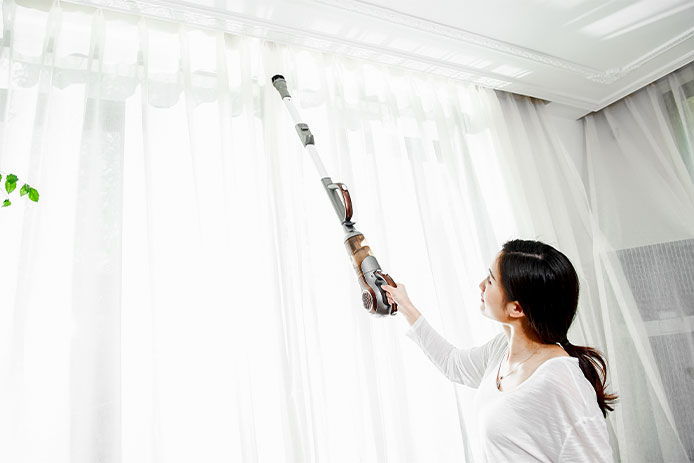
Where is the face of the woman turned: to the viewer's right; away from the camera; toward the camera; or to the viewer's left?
to the viewer's left

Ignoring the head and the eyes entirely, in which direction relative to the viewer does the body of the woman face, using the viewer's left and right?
facing the viewer and to the left of the viewer
